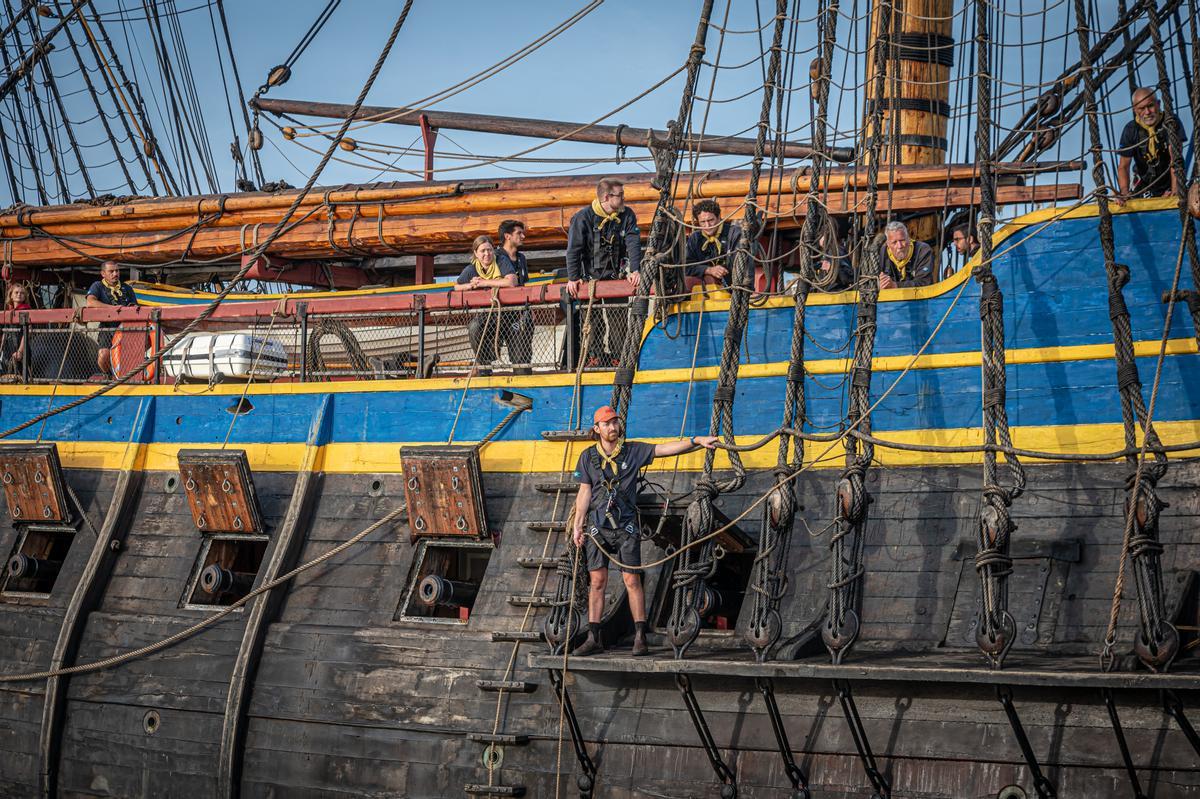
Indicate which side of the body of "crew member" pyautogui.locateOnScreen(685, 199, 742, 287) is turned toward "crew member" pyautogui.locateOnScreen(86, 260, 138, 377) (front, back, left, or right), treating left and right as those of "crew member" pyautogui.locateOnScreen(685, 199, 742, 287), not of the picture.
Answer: right

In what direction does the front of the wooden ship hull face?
to the viewer's left

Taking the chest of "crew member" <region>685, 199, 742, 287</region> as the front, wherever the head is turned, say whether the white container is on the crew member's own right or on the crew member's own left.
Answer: on the crew member's own right

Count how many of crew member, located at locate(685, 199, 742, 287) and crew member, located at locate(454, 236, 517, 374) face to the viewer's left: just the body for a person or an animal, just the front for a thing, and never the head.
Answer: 0

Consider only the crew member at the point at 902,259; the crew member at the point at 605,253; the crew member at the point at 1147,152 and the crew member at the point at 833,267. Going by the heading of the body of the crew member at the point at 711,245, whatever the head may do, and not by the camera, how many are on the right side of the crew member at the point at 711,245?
1

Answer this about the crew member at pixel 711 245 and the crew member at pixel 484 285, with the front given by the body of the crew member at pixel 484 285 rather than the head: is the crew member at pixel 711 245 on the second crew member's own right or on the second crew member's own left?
on the second crew member's own left

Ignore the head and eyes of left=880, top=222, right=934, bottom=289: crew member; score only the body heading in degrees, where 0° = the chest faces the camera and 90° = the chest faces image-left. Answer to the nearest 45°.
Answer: approximately 45°

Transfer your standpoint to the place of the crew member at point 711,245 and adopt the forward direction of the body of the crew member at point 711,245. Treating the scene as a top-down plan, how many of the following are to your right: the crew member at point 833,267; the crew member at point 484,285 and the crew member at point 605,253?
2

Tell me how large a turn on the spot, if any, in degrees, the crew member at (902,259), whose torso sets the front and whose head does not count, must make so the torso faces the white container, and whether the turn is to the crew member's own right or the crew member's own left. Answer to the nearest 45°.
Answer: approximately 45° to the crew member's own right
